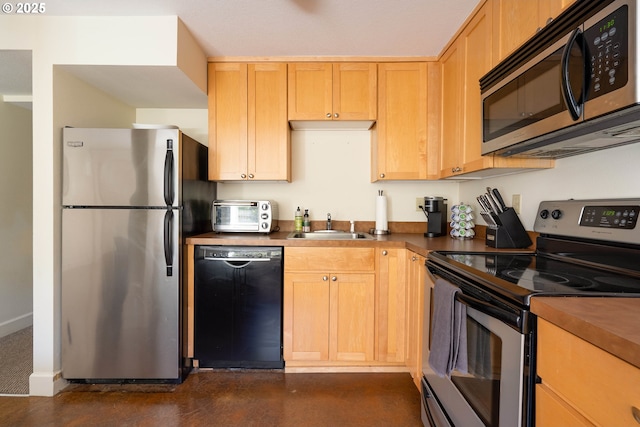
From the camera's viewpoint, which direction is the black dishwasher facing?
toward the camera

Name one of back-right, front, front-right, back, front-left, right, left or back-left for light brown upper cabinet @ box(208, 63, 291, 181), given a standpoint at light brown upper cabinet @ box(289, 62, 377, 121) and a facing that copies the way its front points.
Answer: right

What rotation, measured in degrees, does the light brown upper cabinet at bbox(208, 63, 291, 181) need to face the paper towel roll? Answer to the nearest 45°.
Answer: approximately 90° to its left

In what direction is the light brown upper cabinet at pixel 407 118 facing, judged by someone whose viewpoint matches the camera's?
facing the viewer

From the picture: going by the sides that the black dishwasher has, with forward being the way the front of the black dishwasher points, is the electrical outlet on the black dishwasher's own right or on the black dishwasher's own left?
on the black dishwasher's own left

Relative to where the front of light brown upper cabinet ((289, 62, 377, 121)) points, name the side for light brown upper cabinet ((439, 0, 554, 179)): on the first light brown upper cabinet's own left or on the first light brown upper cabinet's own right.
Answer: on the first light brown upper cabinet's own left

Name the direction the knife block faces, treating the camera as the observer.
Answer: facing the viewer and to the left of the viewer

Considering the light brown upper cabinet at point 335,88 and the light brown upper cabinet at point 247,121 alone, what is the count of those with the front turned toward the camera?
2
